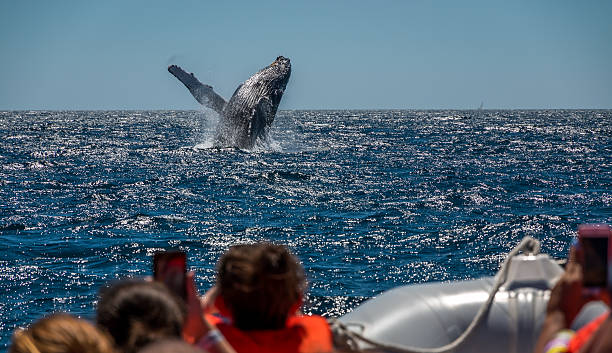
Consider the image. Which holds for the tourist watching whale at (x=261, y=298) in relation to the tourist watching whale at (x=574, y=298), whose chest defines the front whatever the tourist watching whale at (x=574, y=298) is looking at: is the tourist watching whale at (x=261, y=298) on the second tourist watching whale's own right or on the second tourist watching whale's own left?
on the second tourist watching whale's own left

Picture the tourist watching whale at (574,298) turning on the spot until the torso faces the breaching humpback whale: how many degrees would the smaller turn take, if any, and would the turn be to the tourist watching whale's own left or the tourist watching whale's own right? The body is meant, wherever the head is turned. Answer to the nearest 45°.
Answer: approximately 45° to the tourist watching whale's own left

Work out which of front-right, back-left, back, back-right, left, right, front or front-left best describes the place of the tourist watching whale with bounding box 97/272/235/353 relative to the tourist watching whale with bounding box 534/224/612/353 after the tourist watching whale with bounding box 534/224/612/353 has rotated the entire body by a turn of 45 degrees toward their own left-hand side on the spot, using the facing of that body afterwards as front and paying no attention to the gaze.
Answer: left

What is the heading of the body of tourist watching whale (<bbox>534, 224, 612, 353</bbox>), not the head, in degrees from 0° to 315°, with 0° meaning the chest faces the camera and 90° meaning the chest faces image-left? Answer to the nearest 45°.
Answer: approximately 180°

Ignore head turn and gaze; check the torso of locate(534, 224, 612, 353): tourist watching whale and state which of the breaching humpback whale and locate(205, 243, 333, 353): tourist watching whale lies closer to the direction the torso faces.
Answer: the breaching humpback whale

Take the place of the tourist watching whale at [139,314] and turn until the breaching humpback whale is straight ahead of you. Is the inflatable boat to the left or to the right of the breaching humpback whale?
right
